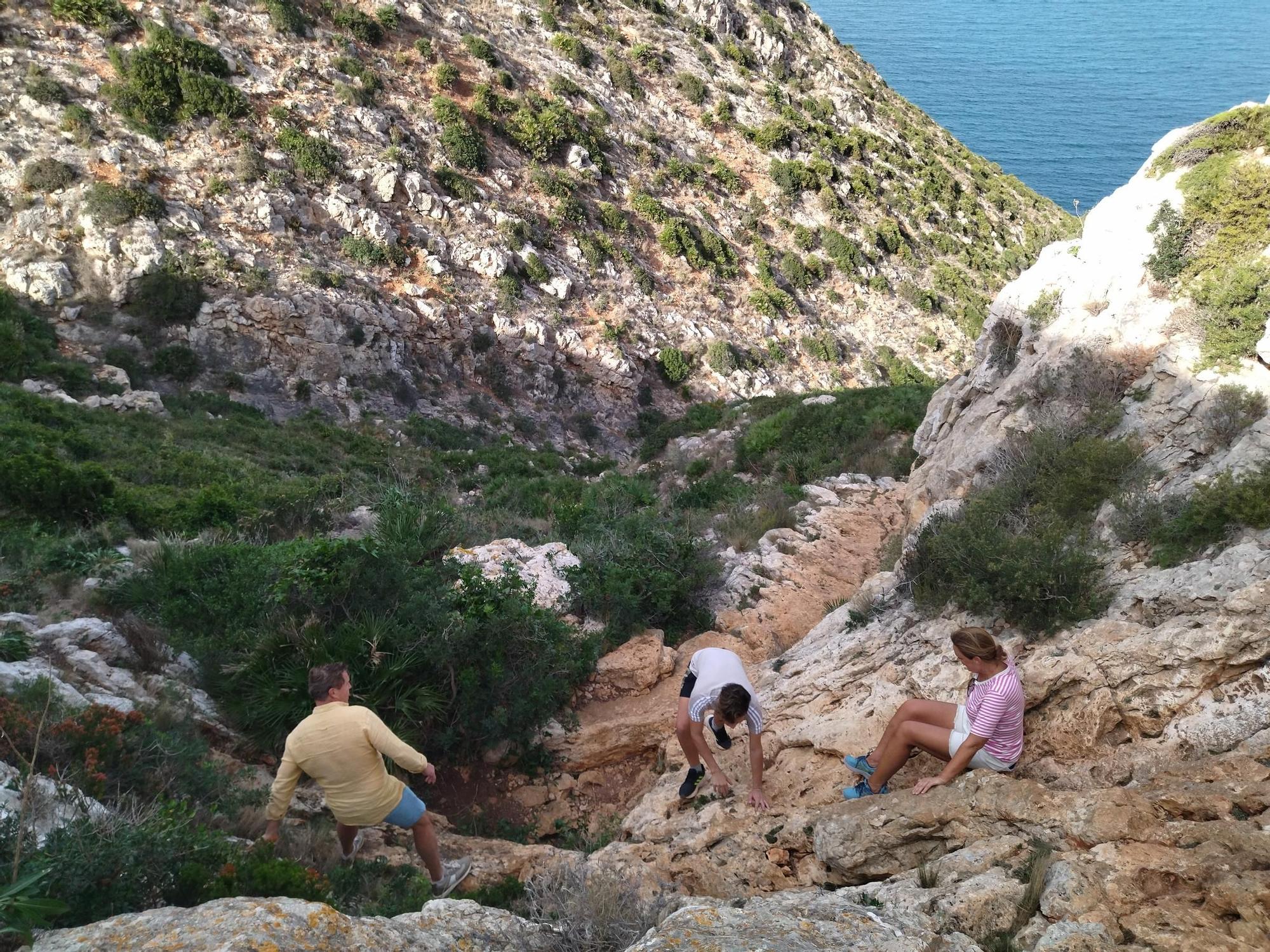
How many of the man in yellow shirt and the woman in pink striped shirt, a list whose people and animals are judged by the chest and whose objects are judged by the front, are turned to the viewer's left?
1

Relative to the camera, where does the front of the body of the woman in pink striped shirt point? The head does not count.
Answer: to the viewer's left

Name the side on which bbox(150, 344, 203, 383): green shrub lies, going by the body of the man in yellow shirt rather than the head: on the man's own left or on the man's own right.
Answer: on the man's own left

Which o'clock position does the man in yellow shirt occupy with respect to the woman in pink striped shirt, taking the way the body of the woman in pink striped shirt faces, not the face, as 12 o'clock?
The man in yellow shirt is roughly at 11 o'clock from the woman in pink striped shirt.

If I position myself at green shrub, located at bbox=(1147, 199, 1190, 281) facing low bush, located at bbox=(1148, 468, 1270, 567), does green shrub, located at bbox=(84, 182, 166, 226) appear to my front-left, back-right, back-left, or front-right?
back-right

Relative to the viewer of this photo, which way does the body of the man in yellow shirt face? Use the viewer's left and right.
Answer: facing away from the viewer and to the right of the viewer

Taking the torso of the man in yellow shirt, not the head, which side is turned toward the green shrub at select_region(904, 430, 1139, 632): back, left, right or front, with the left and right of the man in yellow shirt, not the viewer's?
front

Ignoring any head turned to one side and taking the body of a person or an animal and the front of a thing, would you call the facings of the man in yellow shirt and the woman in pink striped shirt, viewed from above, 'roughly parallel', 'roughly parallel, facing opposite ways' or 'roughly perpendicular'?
roughly perpendicular

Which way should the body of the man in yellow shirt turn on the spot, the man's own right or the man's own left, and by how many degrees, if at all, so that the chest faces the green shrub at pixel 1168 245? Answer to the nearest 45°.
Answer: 0° — they already face it

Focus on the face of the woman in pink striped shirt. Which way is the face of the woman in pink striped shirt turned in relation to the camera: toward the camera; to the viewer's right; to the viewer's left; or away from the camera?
to the viewer's left
